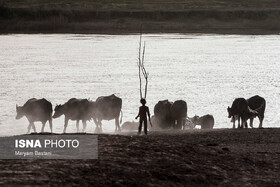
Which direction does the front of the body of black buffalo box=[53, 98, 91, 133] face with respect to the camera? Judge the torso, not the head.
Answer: to the viewer's left

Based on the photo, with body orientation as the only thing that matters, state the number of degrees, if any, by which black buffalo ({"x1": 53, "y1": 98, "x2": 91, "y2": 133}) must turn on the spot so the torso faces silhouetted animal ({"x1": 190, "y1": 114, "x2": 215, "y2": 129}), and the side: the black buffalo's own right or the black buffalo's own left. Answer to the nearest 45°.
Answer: approximately 180°

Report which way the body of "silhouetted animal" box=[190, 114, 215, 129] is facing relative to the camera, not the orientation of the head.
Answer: to the viewer's left

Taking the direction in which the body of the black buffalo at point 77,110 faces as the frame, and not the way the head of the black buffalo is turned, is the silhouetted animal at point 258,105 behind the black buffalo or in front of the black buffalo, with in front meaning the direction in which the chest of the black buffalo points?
behind
